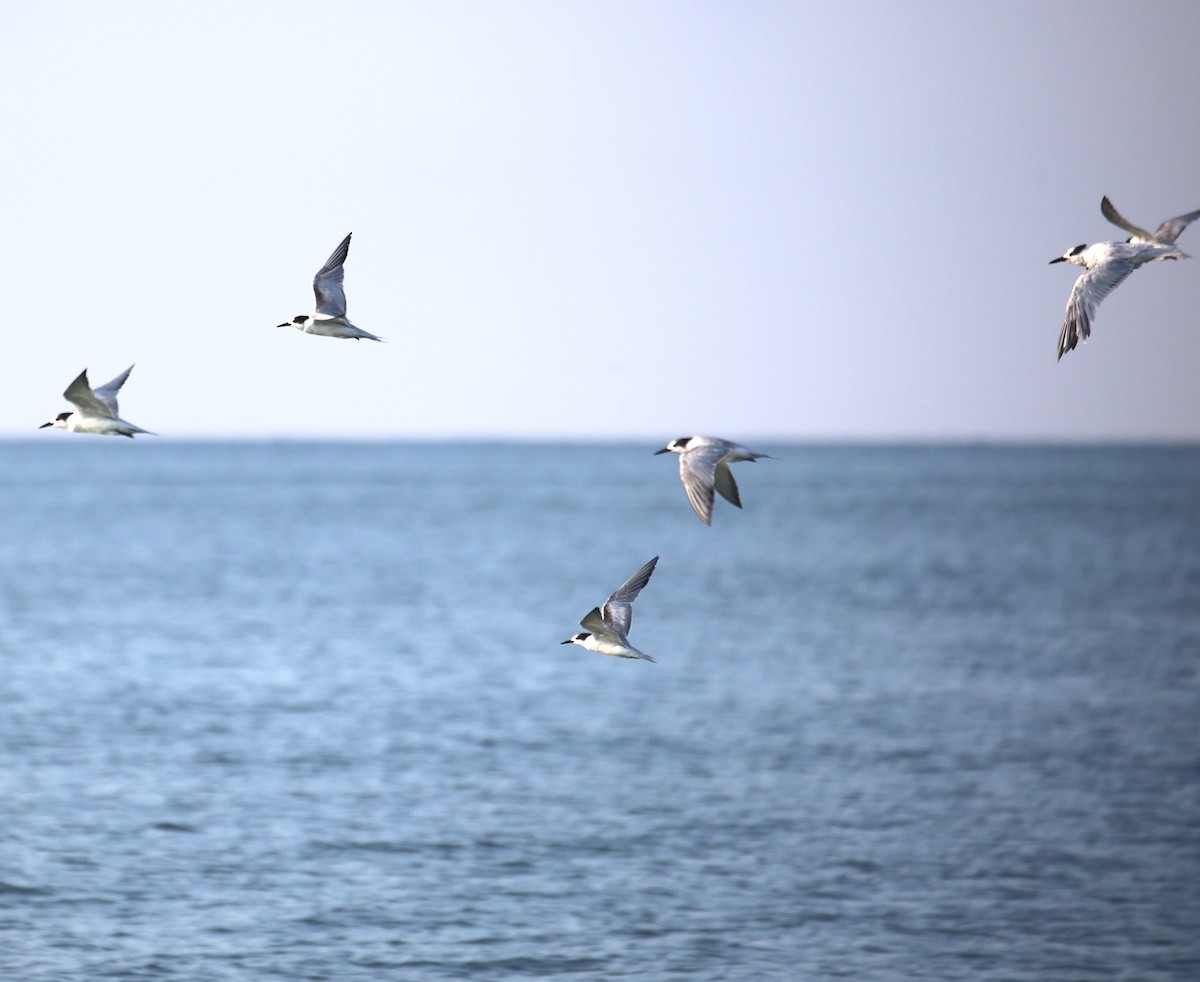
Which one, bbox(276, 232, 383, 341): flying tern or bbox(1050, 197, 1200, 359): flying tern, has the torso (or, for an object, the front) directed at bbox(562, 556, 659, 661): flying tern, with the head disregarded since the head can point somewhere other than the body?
bbox(1050, 197, 1200, 359): flying tern

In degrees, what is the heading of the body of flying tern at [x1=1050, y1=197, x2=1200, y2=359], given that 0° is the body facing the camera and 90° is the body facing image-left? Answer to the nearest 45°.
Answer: approximately 90°

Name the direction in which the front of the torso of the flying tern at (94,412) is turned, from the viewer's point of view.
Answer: to the viewer's left

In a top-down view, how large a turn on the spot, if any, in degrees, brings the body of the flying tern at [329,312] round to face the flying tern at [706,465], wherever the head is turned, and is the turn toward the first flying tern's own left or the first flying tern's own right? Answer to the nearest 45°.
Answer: approximately 135° to the first flying tern's own left

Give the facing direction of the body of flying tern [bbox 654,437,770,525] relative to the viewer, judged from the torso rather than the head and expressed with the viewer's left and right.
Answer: facing to the left of the viewer

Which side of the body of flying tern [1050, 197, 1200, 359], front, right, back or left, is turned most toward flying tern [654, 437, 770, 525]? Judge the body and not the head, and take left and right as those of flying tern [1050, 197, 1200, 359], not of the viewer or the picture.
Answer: front

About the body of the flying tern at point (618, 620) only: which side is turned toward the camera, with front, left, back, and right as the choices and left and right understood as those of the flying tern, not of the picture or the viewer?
left

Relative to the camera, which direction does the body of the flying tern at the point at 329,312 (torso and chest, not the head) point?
to the viewer's left

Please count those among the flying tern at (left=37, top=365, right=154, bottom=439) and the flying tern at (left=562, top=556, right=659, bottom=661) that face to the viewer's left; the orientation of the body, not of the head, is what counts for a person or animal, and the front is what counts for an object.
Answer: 2
